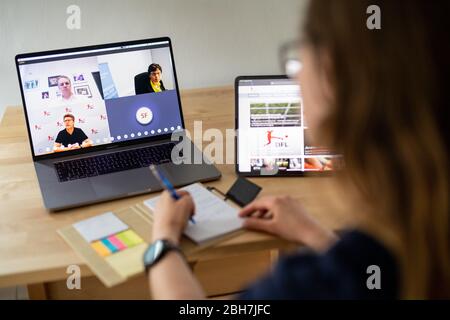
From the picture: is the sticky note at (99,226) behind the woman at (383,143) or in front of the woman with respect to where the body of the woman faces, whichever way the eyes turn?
in front

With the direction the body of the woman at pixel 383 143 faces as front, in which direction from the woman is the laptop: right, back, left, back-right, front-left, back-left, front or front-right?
front

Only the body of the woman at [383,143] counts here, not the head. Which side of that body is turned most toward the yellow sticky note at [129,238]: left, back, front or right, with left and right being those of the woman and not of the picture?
front

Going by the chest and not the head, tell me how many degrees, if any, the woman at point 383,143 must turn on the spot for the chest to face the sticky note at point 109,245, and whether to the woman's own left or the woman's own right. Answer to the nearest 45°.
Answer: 0° — they already face it

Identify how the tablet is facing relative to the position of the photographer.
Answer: facing the viewer

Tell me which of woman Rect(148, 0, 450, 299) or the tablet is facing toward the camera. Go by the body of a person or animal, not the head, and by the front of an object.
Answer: the tablet

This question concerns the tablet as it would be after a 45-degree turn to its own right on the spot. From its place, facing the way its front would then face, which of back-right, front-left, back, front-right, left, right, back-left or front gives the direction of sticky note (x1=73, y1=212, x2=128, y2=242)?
front

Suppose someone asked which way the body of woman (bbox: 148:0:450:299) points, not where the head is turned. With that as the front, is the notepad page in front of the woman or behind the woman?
in front

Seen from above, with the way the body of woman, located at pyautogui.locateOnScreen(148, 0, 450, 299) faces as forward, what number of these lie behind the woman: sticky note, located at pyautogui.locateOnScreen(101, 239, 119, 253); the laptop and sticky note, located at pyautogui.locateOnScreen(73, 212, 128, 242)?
0

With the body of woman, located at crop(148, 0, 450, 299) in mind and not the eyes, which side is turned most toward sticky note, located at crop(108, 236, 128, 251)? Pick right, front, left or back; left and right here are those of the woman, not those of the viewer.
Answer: front

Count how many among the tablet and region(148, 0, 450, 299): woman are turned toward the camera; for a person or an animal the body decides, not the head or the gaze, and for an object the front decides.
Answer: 1

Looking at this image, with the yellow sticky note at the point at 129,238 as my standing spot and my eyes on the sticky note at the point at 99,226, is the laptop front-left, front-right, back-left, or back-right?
front-right

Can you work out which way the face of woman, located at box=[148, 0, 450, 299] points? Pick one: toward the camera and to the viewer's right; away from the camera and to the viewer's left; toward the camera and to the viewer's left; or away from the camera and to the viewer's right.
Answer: away from the camera and to the viewer's left

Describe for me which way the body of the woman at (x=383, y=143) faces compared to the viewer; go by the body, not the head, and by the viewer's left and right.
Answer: facing away from the viewer and to the left of the viewer
